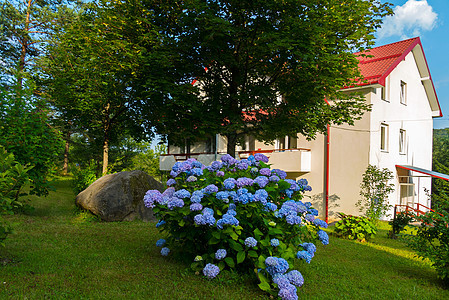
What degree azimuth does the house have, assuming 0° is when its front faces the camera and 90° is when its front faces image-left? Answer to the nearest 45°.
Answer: approximately 315°

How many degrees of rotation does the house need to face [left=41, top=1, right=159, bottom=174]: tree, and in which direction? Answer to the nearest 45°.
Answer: approximately 90° to its right

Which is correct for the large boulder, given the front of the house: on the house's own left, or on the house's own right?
on the house's own right

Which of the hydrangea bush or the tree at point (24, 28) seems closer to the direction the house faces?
the hydrangea bush

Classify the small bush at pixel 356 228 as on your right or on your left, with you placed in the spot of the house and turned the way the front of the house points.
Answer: on your right

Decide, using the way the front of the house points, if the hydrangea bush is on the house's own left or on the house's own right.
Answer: on the house's own right

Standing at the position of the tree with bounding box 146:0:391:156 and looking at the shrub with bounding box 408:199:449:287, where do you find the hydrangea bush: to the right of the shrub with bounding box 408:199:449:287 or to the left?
right

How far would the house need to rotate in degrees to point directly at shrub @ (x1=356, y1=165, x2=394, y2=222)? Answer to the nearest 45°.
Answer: approximately 45° to its right
